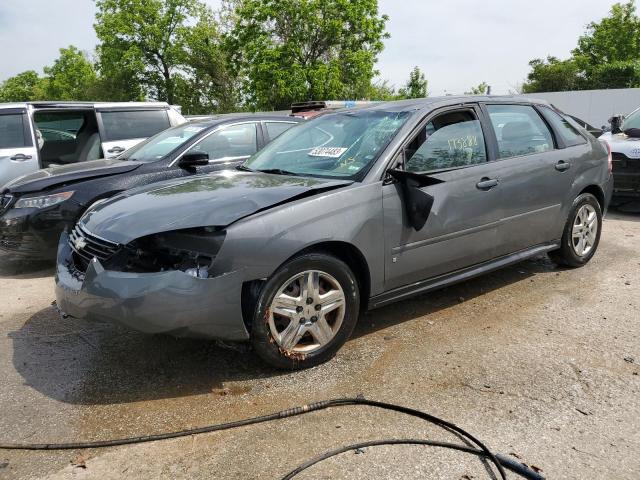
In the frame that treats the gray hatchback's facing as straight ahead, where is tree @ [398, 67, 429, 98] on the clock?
The tree is roughly at 5 o'clock from the gray hatchback.

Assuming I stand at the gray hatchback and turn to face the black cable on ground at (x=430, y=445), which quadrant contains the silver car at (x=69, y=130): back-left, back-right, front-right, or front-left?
back-right

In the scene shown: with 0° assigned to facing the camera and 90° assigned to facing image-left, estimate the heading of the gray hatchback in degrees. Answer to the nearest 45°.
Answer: approximately 45°

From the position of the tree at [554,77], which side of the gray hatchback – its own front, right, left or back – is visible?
back

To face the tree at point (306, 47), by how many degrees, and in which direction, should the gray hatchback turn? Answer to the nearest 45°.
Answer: approximately 135° to its right

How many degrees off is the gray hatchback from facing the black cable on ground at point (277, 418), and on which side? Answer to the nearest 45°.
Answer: approximately 45° to its left

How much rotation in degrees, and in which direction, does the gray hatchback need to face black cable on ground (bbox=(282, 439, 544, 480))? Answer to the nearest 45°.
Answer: approximately 45° to its left

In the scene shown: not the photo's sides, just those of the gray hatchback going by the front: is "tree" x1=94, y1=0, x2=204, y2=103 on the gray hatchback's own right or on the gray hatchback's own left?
on the gray hatchback's own right

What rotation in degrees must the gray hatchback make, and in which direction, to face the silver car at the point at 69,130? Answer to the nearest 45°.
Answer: approximately 90° to its right

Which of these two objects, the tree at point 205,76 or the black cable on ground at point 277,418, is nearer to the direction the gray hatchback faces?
the black cable on ground
